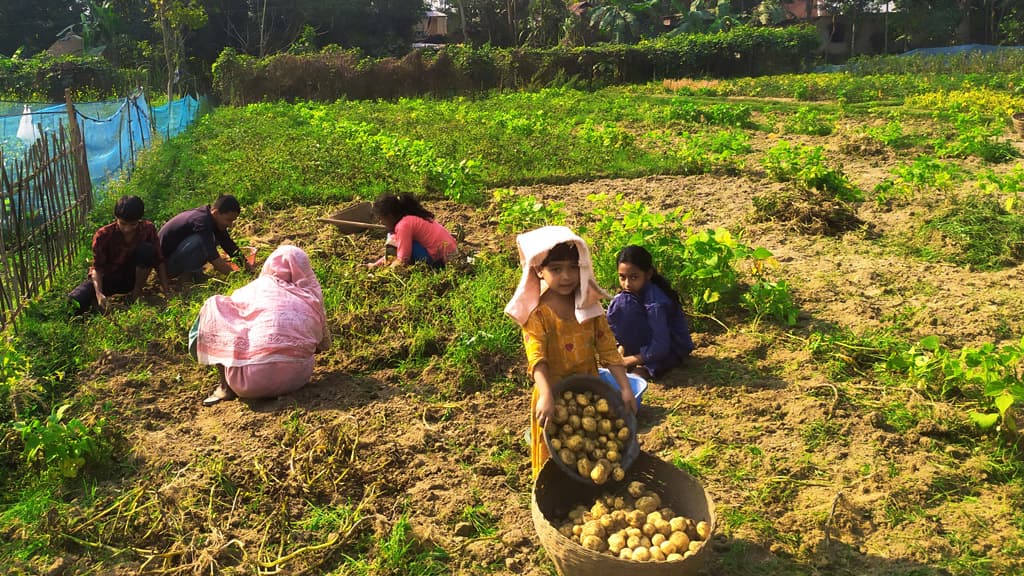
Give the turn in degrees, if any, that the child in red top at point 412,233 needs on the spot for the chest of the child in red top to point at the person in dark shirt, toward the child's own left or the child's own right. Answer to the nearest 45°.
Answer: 0° — they already face them

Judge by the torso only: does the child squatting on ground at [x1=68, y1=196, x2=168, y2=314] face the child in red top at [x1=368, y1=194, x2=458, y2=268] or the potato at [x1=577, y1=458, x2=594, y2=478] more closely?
the potato

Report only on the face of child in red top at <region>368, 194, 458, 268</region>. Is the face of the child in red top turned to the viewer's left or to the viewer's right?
to the viewer's left

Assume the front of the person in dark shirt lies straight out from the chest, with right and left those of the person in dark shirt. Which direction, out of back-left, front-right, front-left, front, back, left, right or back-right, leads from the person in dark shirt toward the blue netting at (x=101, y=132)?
left

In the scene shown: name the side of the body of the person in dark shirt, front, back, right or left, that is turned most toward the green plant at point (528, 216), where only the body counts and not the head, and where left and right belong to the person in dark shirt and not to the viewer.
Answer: front

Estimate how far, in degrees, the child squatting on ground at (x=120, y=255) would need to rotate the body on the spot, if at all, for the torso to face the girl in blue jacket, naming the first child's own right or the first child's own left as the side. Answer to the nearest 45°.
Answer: approximately 45° to the first child's own left

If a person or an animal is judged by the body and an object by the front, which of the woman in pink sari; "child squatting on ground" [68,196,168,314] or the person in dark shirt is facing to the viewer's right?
the person in dark shirt

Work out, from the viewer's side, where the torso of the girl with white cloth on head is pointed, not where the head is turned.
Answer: toward the camera

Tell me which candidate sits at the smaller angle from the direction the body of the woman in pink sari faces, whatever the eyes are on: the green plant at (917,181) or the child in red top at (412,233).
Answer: the child in red top

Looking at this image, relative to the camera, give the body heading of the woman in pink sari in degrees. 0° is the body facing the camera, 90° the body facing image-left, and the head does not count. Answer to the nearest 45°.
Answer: approximately 135°

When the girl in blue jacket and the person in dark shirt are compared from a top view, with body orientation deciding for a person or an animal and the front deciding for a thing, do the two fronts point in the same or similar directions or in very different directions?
very different directions

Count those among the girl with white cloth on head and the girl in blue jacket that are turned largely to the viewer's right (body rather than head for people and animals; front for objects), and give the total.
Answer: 0

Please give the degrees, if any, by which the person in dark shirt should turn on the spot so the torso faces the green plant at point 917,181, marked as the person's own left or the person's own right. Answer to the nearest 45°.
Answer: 0° — they already face it

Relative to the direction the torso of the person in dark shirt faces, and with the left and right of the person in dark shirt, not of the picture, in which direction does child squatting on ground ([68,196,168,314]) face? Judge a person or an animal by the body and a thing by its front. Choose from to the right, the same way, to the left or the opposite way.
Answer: to the right

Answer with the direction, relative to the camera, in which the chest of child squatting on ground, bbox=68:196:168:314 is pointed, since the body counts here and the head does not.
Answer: toward the camera

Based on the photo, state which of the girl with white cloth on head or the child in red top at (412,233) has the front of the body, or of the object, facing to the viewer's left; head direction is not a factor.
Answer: the child in red top
